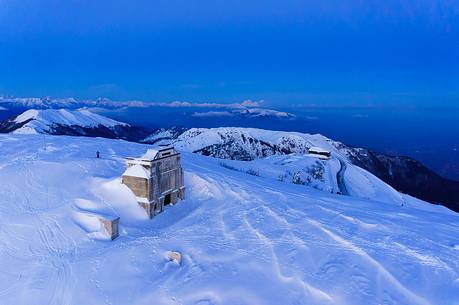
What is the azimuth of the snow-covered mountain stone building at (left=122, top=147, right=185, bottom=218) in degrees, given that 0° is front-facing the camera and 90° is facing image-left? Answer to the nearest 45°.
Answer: approximately 315°
